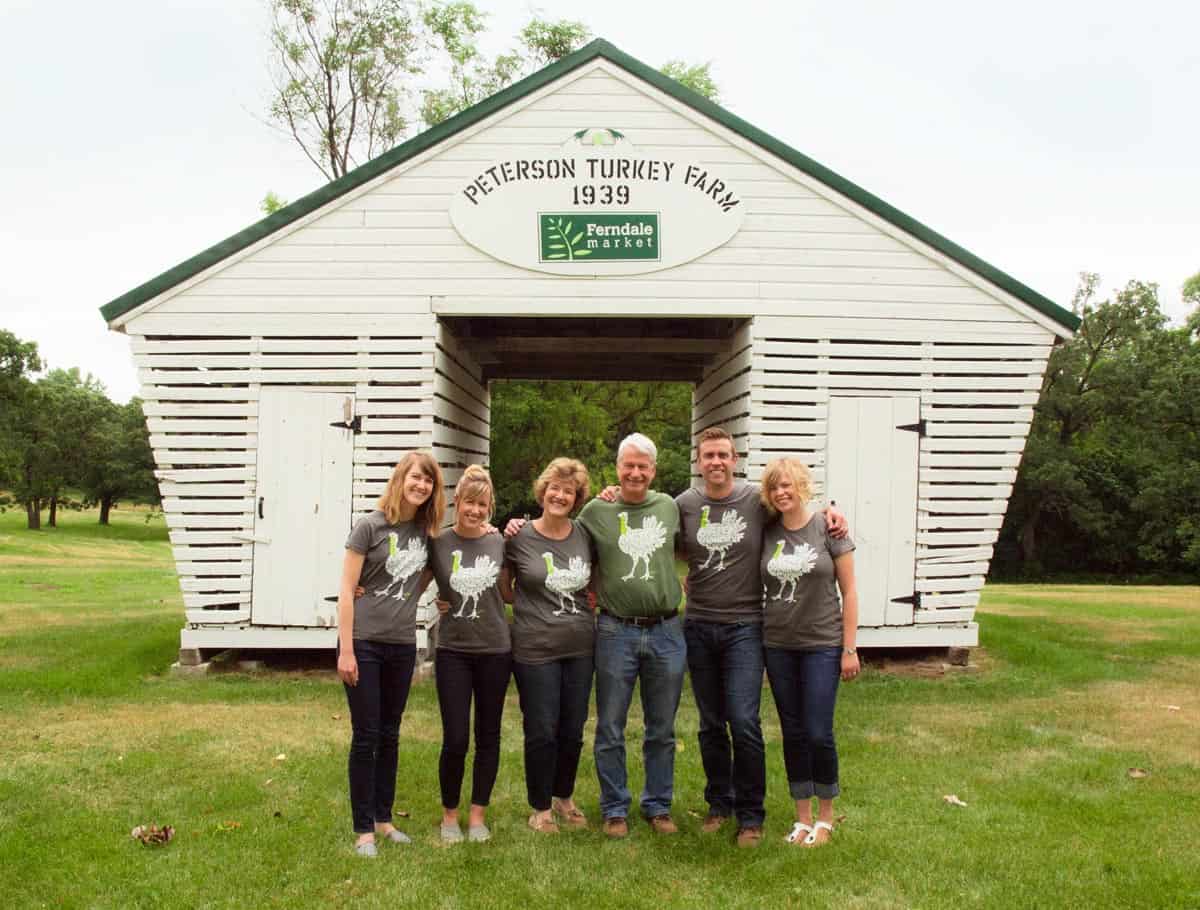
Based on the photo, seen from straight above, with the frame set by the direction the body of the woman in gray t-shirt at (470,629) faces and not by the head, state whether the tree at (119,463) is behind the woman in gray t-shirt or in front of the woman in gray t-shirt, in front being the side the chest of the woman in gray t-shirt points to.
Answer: behind

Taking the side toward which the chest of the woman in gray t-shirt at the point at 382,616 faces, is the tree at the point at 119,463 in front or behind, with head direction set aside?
behind

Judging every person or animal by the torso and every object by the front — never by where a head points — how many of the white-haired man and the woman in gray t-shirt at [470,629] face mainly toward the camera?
2

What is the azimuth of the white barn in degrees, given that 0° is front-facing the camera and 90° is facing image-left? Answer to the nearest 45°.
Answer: approximately 0°

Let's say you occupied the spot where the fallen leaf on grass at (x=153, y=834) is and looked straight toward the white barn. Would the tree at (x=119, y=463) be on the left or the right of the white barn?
left

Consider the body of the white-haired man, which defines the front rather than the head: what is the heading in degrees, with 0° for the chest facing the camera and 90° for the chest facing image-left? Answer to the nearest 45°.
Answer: approximately 0°

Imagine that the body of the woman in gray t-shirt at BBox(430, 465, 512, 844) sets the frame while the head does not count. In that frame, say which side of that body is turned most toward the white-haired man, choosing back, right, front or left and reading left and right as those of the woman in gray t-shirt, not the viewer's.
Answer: left

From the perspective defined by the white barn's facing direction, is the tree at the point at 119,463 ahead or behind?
behind

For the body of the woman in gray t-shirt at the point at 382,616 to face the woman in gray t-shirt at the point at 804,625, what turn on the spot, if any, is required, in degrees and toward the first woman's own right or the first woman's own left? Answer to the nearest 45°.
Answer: approximately 45° to the first woman's own left

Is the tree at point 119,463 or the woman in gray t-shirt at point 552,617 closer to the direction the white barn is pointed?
the woman in gray t-shirt
